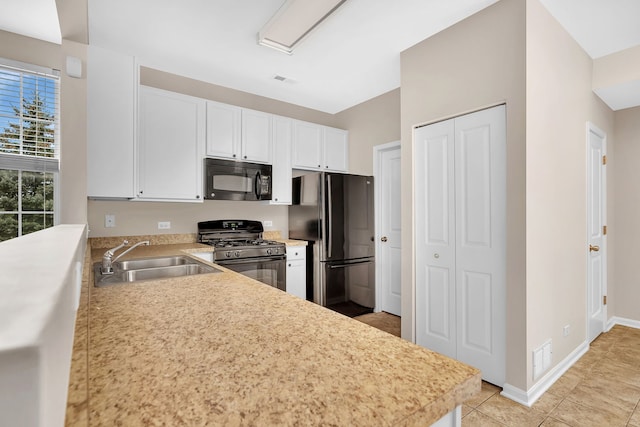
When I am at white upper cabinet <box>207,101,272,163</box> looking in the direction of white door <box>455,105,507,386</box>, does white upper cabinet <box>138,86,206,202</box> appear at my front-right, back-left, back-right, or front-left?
back-right

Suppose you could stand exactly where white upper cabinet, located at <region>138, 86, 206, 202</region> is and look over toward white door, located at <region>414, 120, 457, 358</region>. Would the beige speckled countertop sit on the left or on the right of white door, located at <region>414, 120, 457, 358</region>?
right

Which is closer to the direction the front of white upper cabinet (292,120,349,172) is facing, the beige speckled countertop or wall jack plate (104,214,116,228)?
the beige speckled countertop

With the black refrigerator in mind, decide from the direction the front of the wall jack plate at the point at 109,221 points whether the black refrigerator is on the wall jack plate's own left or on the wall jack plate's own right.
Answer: on the wall jack plate's own left

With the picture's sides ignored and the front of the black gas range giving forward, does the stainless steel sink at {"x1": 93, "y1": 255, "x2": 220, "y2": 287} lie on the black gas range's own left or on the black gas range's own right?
on the black gas range's own right

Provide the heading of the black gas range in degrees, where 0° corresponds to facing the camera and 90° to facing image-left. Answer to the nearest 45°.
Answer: approximately 315°
